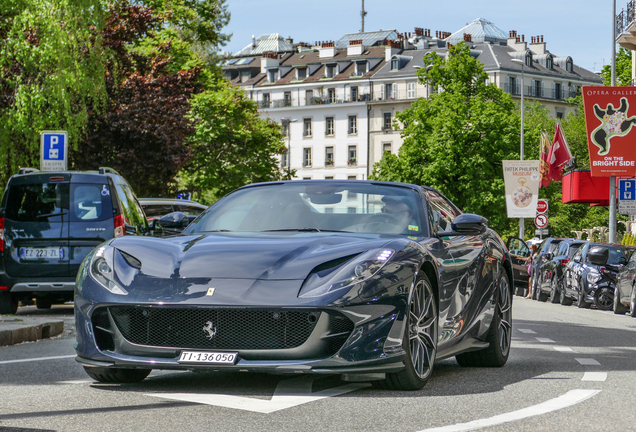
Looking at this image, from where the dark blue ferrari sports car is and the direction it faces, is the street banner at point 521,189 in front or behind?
behind

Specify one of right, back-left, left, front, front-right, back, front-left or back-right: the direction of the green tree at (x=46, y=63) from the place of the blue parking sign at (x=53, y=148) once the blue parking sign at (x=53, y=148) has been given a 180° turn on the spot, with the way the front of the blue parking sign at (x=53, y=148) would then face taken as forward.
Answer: front

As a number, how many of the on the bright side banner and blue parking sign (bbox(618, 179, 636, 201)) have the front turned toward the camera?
2

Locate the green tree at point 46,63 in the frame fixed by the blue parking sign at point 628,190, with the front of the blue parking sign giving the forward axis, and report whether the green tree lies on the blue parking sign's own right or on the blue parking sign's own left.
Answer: on the blue parking sign's own right

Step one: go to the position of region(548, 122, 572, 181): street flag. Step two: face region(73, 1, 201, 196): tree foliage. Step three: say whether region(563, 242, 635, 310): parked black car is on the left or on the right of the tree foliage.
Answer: left

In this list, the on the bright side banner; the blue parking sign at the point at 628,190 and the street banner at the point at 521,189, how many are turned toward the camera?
3

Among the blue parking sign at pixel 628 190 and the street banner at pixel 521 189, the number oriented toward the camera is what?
2

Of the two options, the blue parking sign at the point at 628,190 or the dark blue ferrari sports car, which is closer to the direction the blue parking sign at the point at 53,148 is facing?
the dark blue ferrari sports car

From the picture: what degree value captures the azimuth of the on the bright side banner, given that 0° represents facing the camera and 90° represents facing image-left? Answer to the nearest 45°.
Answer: approximately 0°

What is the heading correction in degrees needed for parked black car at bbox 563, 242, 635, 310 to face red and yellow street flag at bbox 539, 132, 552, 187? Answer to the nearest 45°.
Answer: approximately 135° to its left

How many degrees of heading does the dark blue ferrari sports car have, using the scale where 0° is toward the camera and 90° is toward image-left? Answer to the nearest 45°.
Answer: approximately 45°

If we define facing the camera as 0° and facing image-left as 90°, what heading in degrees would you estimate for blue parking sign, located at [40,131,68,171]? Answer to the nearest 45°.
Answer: approximately 0°
